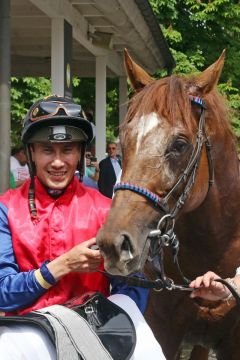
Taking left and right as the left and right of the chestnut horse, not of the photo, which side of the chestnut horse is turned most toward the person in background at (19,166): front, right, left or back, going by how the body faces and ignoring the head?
right

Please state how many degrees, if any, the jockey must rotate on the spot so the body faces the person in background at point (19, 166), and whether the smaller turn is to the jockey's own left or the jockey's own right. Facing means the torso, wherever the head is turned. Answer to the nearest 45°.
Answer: approximately 180°

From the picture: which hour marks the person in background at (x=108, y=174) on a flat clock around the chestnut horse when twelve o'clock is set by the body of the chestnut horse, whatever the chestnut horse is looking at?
The person in background is roughly at 4 o'clock from the chestnut horse.

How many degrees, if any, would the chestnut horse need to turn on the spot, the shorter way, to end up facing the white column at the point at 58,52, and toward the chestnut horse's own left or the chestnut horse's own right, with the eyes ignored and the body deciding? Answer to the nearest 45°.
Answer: approximately 135° to the chestnut horse's own right

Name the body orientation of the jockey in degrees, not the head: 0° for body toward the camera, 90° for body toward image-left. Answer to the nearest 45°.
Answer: approximately 0°

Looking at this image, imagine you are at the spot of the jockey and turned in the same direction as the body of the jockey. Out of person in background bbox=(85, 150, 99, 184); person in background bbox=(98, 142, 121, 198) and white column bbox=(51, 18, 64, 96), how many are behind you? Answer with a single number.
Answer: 3

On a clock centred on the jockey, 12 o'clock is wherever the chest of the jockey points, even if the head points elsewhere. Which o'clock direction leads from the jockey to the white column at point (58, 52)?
The white column is roughly at 6 o'clock from the jockey.

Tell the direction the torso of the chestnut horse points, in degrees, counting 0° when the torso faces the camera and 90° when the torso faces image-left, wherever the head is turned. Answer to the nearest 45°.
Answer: approximately 45°

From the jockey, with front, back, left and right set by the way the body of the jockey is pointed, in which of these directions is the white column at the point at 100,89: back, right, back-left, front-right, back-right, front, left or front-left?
back

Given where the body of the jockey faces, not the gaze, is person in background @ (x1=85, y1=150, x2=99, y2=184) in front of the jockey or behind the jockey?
behind
